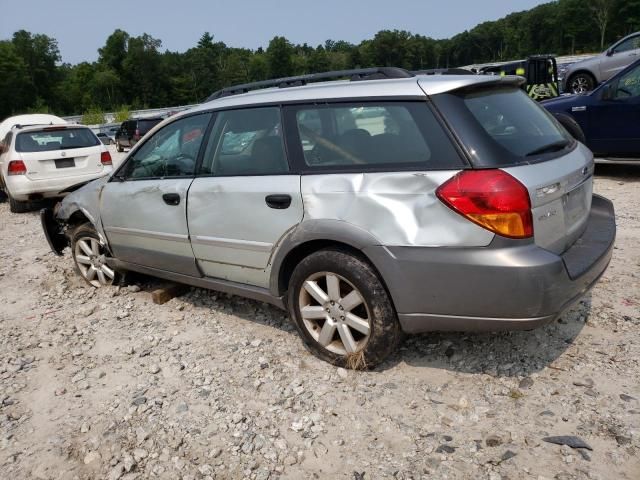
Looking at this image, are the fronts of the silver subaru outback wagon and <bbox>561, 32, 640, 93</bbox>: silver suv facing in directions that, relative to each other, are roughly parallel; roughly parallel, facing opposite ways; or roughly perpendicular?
roughly parallel

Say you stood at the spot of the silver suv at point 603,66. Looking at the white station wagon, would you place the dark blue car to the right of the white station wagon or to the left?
left

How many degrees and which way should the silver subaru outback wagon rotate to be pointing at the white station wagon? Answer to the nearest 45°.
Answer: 0° — it already faces it

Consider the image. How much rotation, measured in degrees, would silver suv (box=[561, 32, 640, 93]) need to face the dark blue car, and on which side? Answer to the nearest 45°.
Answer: approximately 90° to its left

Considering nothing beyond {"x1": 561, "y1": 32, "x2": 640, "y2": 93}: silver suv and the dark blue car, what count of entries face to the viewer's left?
2

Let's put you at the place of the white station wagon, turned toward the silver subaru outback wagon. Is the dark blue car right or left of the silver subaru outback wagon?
left

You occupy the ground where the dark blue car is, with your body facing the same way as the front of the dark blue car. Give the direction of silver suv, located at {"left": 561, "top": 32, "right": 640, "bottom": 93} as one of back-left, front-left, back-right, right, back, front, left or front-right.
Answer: right

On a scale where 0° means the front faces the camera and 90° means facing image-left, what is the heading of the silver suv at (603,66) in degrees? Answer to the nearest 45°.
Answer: approximately 90°

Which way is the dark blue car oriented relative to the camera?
to the viewer's left

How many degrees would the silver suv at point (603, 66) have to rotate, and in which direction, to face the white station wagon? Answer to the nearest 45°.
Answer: approximately 45° to its left

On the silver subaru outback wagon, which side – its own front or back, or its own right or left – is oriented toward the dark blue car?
right

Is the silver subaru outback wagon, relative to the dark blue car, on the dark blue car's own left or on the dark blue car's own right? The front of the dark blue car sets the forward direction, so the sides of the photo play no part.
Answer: on the dark blue car's own left

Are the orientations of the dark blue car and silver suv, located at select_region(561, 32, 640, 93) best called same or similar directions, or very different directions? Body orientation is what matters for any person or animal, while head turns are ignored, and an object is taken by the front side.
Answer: same or similar directions

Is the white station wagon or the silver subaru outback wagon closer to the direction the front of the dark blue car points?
the white station wagon
